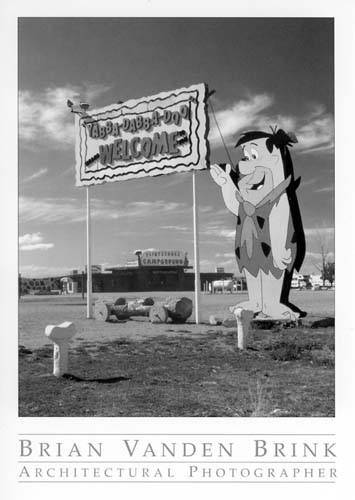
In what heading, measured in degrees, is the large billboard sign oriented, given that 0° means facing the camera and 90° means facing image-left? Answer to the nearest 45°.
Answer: approximately 45°
